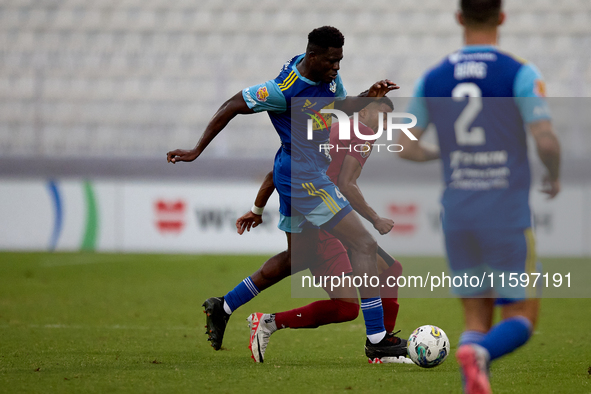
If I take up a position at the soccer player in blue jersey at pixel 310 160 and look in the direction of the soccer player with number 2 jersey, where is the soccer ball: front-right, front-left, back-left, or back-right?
front-left

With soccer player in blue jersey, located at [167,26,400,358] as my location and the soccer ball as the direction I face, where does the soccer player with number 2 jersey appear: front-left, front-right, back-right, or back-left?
front-right

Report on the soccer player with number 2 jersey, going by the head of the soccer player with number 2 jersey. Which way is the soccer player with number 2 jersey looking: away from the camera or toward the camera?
away from the camera

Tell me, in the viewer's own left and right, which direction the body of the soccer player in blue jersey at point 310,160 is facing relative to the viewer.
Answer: facing the viewer and to the right of the viewer

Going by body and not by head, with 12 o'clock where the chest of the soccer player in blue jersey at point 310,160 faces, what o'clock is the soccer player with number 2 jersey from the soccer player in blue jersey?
The soccer player with number 2 jersey is roughly at 1 o'clock from the soccer player in blue jersey.
